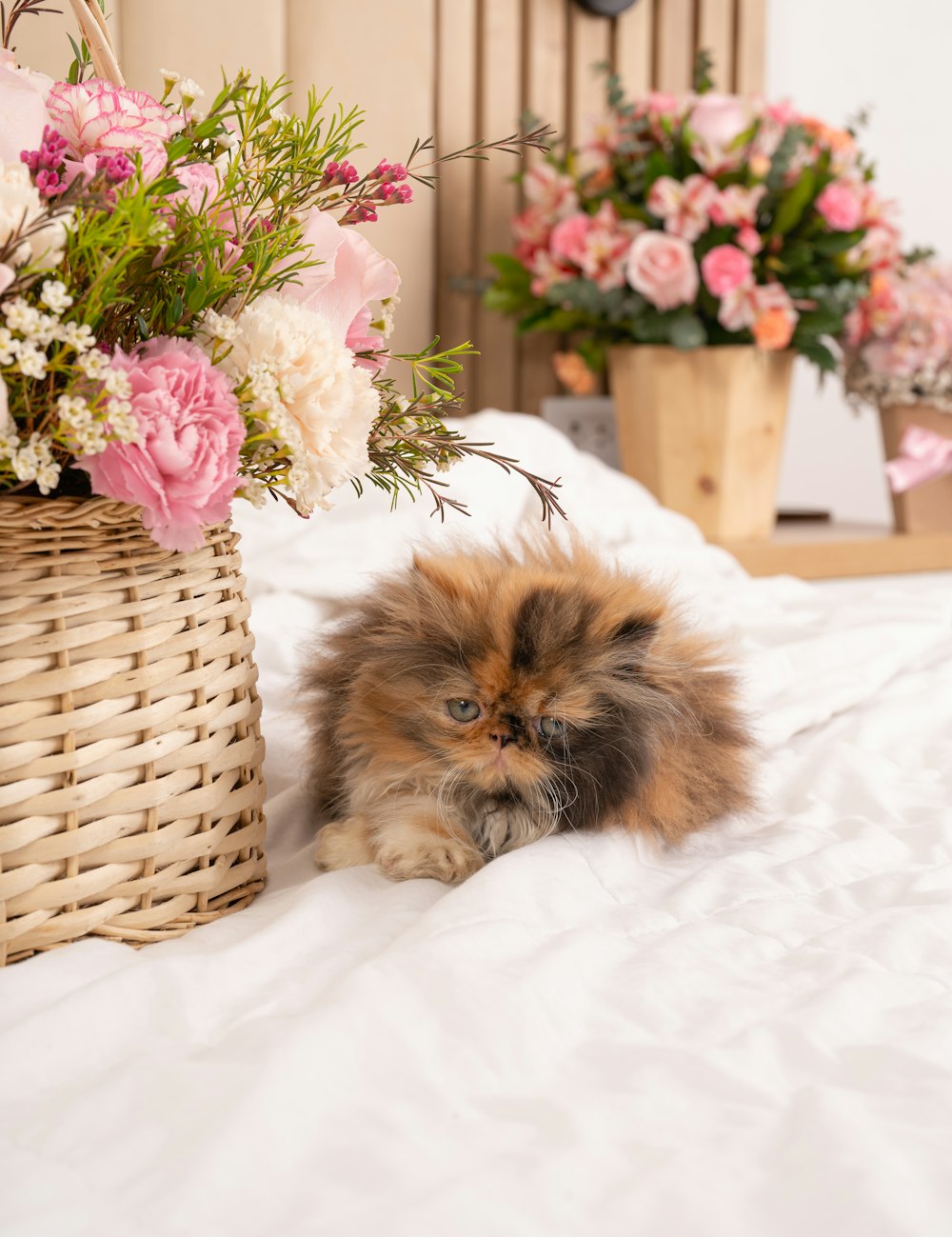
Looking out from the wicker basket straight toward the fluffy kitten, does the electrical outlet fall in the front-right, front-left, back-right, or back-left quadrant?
front-left

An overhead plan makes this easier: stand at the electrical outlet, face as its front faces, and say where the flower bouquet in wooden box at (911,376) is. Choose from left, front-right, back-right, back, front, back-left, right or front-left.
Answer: left

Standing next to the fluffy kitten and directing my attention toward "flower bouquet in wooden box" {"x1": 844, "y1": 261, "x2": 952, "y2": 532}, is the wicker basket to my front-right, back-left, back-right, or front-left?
back-left

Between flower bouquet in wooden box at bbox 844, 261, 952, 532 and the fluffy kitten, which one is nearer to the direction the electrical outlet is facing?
the fluffy kitten

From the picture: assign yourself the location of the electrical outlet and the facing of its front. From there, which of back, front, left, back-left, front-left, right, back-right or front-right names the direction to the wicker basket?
front

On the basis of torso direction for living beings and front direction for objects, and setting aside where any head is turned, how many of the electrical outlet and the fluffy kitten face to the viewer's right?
0

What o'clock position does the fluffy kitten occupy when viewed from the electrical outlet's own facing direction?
The fluffy kitten is roughly at 12 o'clock from the electrical outlet.

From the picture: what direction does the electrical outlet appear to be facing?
toward the camera

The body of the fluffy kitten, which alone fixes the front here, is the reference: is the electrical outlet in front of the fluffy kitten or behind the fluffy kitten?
behind

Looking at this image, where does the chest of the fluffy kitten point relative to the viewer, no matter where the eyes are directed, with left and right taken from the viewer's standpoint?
facing the viewer and to the left of the viewer
